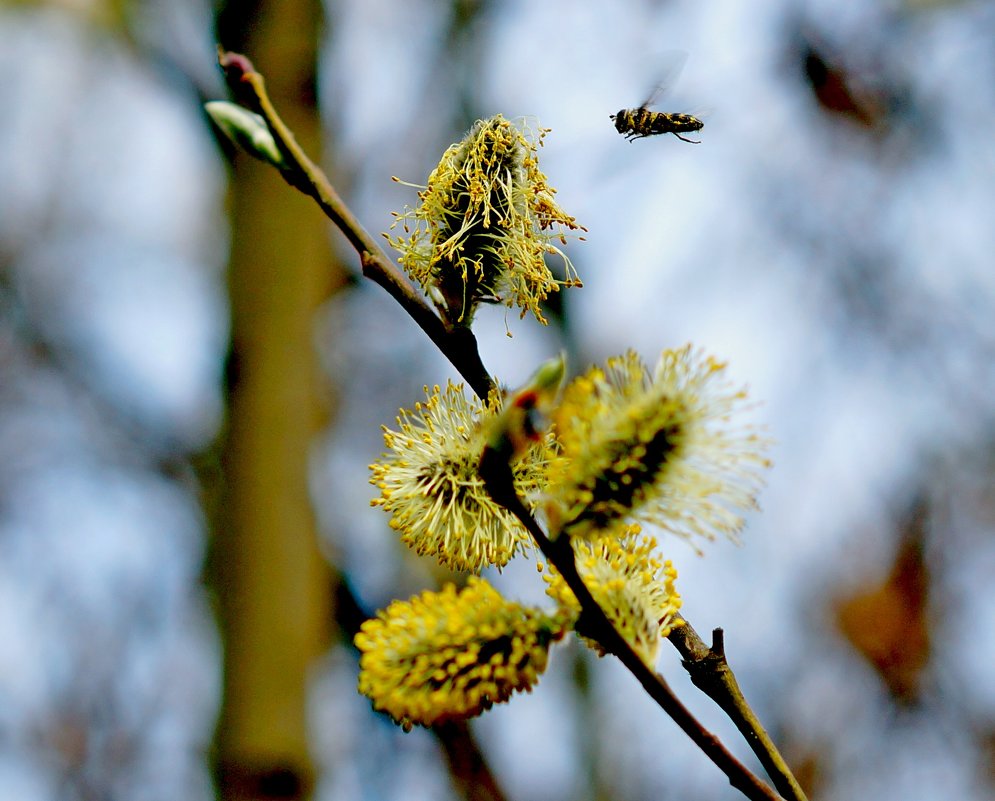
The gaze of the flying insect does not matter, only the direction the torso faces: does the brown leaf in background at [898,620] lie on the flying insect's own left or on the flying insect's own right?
on the flying insect's own right

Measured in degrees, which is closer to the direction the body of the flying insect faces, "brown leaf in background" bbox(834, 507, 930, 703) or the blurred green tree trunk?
the blurred green tree trunk

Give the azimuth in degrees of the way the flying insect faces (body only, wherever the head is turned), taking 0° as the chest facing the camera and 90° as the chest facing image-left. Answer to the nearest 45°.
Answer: approximately 90°
